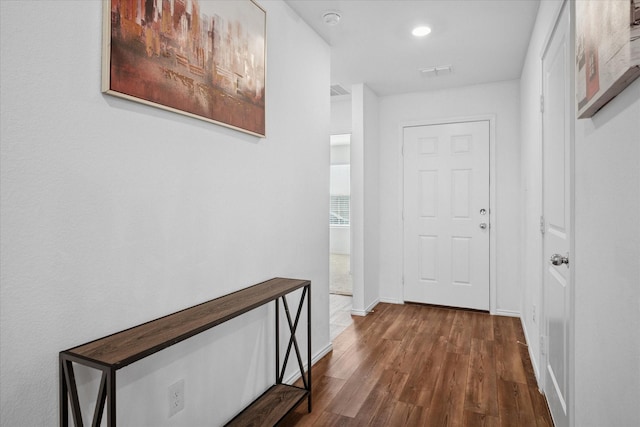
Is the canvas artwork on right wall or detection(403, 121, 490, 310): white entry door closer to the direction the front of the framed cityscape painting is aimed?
the canvas artwork on right wall

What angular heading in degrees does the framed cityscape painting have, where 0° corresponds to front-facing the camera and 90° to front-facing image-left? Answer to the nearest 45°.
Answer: approximately 315°

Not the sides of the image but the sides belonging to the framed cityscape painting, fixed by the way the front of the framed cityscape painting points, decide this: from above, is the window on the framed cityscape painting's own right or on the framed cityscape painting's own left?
on the framed cityscape painting's own left

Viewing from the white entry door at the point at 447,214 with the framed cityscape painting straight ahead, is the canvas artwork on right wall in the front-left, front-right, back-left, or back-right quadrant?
front-left

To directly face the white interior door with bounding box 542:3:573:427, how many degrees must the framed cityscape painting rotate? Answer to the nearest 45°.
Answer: approximately 45° to its left

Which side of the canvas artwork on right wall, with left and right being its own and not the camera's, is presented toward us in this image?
left

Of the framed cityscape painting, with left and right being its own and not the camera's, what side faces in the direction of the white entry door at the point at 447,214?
left

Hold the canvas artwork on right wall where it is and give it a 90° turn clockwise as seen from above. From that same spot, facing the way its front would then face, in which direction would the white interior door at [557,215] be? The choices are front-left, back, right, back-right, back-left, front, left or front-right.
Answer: front

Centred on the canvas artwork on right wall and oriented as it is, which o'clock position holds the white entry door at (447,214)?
The white entry door is roughly at 2 o'clock from the canvas artwork on right wall.

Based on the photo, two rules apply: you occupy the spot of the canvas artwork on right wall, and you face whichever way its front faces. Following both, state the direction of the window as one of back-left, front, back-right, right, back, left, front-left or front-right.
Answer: front-right

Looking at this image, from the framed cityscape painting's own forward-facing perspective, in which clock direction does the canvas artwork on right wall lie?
The canvas artwork on right wall is roughly at 12 o'clock from the framed cityscape painting.

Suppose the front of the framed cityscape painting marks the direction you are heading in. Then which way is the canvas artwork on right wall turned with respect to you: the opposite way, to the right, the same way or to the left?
the opposite way

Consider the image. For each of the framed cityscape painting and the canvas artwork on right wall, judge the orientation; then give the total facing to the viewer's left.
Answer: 1

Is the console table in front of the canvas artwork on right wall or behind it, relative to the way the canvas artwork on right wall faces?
in front
